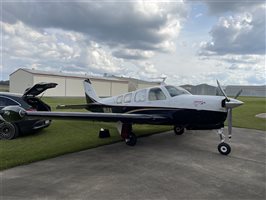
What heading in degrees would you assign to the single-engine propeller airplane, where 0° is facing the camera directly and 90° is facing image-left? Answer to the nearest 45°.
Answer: approximately 315°
